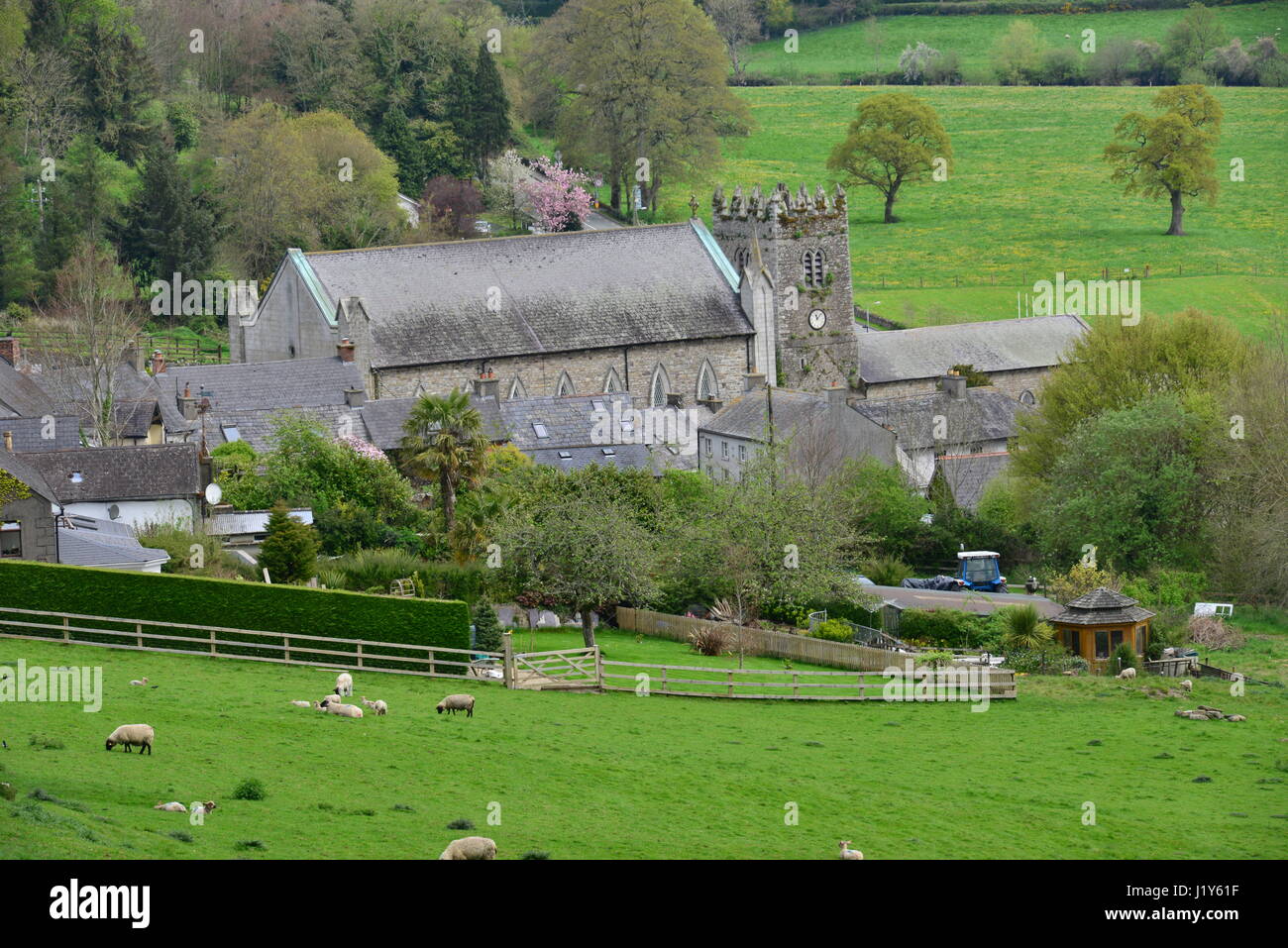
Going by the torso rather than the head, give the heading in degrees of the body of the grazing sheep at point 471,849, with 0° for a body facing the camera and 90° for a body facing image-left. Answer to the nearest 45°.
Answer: approximately 90°

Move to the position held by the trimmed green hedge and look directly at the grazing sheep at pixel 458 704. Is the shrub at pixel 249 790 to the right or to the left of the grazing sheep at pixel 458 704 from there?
right

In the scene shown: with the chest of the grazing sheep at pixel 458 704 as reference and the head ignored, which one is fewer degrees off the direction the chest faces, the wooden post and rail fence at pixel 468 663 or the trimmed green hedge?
the trimmed green hedge

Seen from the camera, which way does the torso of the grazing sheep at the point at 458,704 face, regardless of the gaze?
to the viewer's left

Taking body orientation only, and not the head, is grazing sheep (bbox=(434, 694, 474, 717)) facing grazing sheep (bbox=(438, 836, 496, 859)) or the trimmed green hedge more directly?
the trimmed green hedge

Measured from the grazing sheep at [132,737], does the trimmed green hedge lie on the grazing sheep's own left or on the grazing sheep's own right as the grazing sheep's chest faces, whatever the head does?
on the grazing sheep's own right

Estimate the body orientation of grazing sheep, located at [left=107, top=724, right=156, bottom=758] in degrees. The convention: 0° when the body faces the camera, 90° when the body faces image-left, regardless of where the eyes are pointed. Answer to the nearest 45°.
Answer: approximately 90°

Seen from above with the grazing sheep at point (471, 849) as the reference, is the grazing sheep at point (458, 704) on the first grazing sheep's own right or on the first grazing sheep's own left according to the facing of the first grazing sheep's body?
on the first grazing sheep's own right

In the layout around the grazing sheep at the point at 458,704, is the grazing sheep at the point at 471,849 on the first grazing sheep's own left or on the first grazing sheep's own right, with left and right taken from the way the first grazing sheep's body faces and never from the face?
on the first grazing sheep's own left
